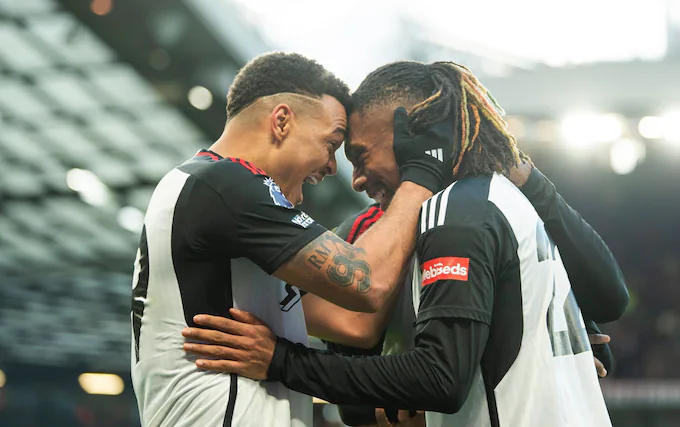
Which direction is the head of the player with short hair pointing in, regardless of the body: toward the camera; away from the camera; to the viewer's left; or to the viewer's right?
to the viewer's right

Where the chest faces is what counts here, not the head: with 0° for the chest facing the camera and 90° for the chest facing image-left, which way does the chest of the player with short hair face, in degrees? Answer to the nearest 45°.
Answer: approximately 270°
